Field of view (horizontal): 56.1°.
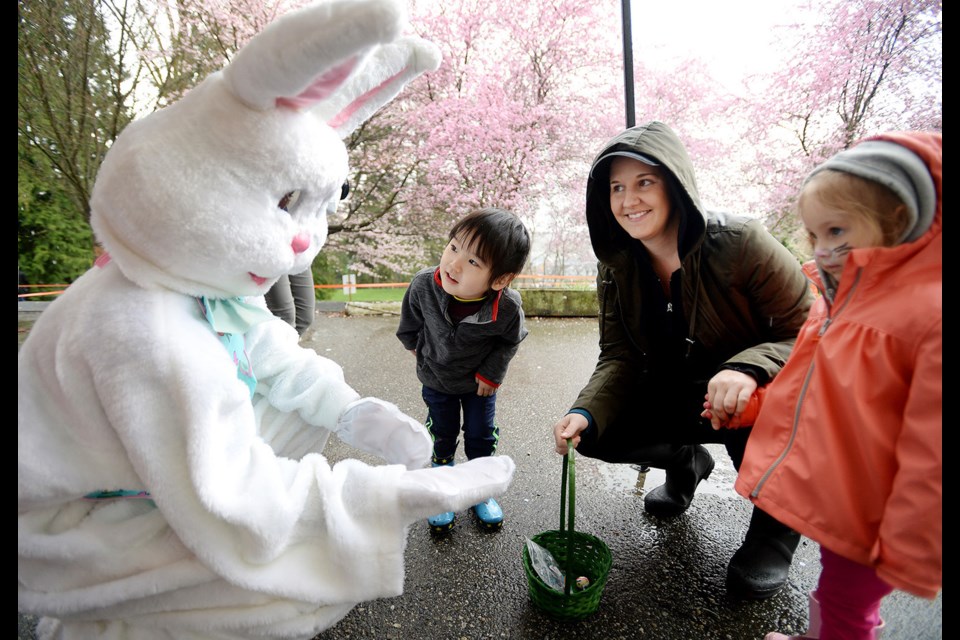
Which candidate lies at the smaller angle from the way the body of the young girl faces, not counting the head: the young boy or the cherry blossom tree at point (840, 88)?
the young boy

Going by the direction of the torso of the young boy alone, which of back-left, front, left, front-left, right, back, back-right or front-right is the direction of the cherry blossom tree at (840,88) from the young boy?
back-left

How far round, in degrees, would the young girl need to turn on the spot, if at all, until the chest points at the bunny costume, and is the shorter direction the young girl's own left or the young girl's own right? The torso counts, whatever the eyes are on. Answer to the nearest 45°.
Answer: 0° — they already face it

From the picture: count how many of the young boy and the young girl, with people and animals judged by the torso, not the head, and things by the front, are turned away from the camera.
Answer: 0

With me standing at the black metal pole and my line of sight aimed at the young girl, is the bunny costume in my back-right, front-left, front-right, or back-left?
front-right

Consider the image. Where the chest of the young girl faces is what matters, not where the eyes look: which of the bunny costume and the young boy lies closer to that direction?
the bunny costume

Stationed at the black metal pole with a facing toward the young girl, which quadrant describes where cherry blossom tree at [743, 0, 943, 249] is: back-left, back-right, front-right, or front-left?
back-left

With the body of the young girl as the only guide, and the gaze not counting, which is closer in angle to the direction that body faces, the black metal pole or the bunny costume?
the bunny costume

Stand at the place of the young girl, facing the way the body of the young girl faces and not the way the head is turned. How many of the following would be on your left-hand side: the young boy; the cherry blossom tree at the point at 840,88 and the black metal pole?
0

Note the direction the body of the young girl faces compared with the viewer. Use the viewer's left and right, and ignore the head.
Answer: facing the viewer and to the left of the viewer

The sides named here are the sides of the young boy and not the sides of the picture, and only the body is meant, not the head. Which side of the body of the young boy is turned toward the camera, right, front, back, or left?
front

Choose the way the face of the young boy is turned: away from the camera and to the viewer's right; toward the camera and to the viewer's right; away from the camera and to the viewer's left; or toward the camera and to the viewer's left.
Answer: toward the camera and to the viewer's left

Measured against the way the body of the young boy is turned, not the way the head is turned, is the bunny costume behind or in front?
in front

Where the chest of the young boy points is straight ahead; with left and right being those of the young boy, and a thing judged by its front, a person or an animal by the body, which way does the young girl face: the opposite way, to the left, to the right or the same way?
to the right

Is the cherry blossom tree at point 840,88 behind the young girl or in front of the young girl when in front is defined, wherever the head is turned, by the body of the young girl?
behind
